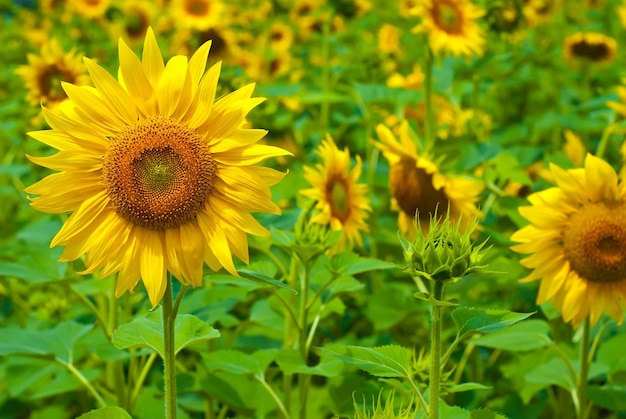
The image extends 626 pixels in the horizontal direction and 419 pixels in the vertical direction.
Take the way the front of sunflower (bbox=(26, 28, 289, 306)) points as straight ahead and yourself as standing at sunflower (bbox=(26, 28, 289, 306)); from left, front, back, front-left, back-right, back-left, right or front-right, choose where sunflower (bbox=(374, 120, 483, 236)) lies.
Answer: back-left

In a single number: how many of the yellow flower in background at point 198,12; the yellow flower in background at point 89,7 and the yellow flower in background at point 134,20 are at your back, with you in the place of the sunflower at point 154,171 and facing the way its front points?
3

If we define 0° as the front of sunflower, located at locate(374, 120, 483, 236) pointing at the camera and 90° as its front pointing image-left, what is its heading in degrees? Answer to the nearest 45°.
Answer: approximately 45°

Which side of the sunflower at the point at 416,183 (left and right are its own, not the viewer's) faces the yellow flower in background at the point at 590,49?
back

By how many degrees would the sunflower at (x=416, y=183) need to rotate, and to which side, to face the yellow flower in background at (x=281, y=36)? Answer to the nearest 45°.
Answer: approximately 135° to its right

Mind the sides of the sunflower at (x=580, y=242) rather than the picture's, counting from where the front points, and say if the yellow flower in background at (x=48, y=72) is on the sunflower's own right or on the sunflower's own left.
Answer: on the sunflower's own right

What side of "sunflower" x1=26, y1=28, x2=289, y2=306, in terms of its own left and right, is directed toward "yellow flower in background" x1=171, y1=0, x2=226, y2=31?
back

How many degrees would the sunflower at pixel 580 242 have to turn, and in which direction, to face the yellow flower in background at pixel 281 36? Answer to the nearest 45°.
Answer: approximately 135° to its right

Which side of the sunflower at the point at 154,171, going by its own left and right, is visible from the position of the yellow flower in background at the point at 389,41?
back
